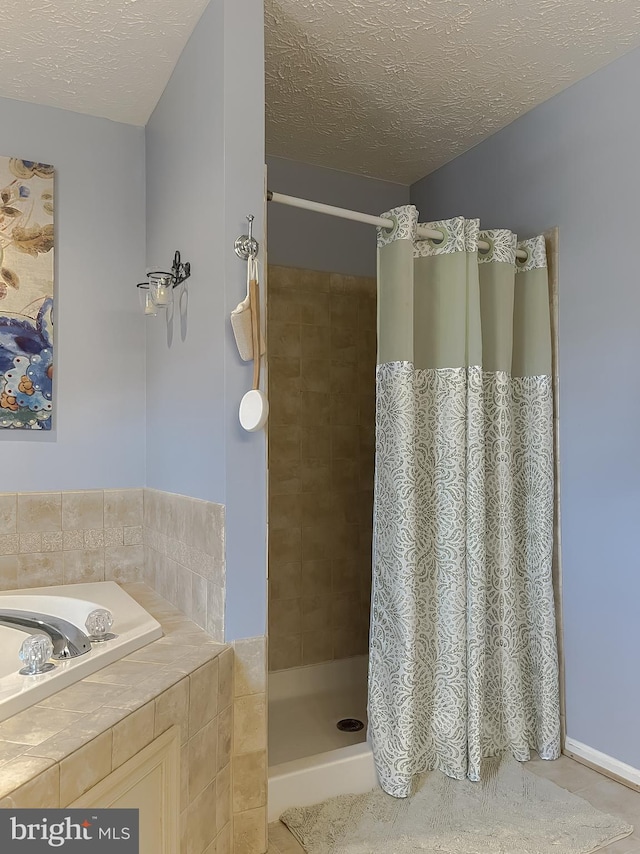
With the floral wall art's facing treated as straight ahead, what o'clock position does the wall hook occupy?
The wall hook is roughly at 11 o'clock from the floral wall art.

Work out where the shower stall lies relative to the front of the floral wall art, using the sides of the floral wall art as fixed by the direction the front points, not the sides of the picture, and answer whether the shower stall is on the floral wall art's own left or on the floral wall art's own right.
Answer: on the floral wall art's own left

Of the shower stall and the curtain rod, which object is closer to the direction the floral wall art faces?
the curtain rod

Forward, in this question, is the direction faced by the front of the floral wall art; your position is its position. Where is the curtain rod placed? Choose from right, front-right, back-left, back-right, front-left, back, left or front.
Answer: front-left

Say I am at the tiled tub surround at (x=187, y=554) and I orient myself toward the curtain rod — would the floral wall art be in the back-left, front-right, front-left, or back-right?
back-left

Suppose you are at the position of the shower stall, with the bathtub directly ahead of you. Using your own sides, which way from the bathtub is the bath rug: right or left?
left

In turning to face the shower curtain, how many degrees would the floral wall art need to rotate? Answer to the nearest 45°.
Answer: approximately 45° to its left

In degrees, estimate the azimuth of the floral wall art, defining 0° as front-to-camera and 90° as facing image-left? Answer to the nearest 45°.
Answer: approximately 0°

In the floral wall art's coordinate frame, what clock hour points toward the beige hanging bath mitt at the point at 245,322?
The beige hanging bath mitt is roughly at 11 o'clock from the floral wall art.
